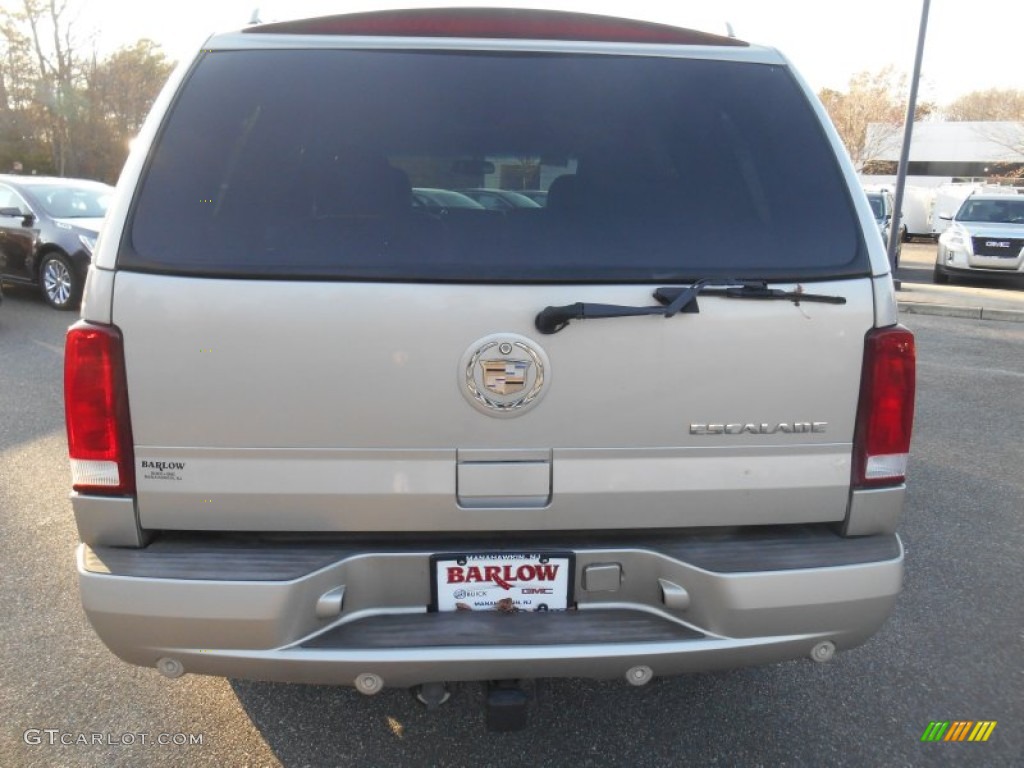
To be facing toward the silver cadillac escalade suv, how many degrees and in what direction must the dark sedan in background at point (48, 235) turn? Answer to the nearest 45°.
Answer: approximately 45° to its right

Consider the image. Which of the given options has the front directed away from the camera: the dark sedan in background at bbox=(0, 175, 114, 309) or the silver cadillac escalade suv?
the silver cadillac escalade suv

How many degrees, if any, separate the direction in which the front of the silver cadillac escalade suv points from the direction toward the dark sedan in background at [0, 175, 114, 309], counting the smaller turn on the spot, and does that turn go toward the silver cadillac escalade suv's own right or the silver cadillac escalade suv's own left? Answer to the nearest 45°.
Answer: approximately 45° to the silver cadillac escalade suv's own left

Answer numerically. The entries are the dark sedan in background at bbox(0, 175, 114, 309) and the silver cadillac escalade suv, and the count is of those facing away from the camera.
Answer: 1

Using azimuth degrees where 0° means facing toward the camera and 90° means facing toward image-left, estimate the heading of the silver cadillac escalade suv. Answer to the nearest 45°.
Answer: approximately 180°

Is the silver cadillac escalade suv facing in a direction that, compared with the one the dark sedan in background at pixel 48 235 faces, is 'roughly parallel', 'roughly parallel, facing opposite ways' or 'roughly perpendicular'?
roughly perpendicular

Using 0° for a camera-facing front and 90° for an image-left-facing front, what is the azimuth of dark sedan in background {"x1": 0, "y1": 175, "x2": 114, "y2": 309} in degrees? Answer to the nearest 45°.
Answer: approximately 315°
